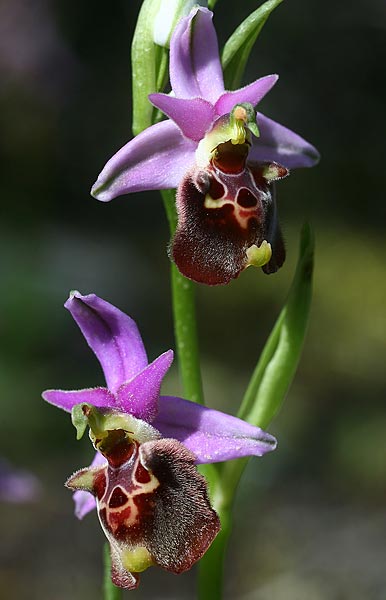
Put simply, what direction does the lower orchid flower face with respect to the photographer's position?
facing the viewer and to the left of the viewer
